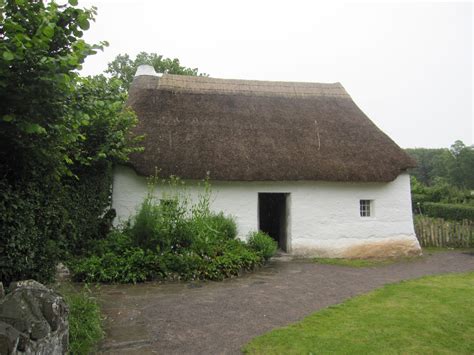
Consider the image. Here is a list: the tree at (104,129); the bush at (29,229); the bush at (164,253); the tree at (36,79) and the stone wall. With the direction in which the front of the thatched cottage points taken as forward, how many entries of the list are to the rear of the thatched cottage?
0

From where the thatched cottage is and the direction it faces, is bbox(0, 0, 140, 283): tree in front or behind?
in front

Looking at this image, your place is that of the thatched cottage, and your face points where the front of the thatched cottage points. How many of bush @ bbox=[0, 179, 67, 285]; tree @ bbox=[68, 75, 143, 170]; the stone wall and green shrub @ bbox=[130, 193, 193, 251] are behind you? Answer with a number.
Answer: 0

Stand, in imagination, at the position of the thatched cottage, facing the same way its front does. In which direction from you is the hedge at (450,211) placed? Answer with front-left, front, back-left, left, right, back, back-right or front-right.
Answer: back-left

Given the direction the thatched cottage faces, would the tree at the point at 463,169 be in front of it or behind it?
behind

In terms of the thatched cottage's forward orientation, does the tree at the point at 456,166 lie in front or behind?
behind

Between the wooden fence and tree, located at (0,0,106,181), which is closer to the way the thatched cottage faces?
the tree

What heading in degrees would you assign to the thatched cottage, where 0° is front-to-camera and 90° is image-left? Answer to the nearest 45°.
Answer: approximately 0°

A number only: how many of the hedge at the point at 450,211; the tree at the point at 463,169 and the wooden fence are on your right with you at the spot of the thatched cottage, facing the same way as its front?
0

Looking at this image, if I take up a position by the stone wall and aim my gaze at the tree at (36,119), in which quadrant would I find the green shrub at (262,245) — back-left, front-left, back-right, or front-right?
front-right

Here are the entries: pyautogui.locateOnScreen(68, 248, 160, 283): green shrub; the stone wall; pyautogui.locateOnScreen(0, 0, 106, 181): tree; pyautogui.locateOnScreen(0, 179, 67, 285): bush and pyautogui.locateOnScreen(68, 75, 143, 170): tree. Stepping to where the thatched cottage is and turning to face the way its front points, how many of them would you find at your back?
0

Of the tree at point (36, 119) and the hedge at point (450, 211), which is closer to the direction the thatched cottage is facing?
the tree

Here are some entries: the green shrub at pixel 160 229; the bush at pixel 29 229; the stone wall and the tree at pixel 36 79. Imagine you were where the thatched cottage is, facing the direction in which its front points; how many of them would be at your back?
0

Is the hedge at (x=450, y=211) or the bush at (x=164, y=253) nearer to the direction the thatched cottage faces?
the bush

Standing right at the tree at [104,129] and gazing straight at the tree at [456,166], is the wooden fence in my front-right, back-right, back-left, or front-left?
front-right

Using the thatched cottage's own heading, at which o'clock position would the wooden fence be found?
The wooden fence is roughly at 8 o'clock from the thatched cottage.

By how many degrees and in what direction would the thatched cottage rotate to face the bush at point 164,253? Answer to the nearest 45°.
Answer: approximately 45° to its right

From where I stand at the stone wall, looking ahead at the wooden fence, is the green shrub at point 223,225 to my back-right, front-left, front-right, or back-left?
front-left

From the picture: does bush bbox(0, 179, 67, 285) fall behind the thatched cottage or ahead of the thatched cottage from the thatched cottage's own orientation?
ahead
